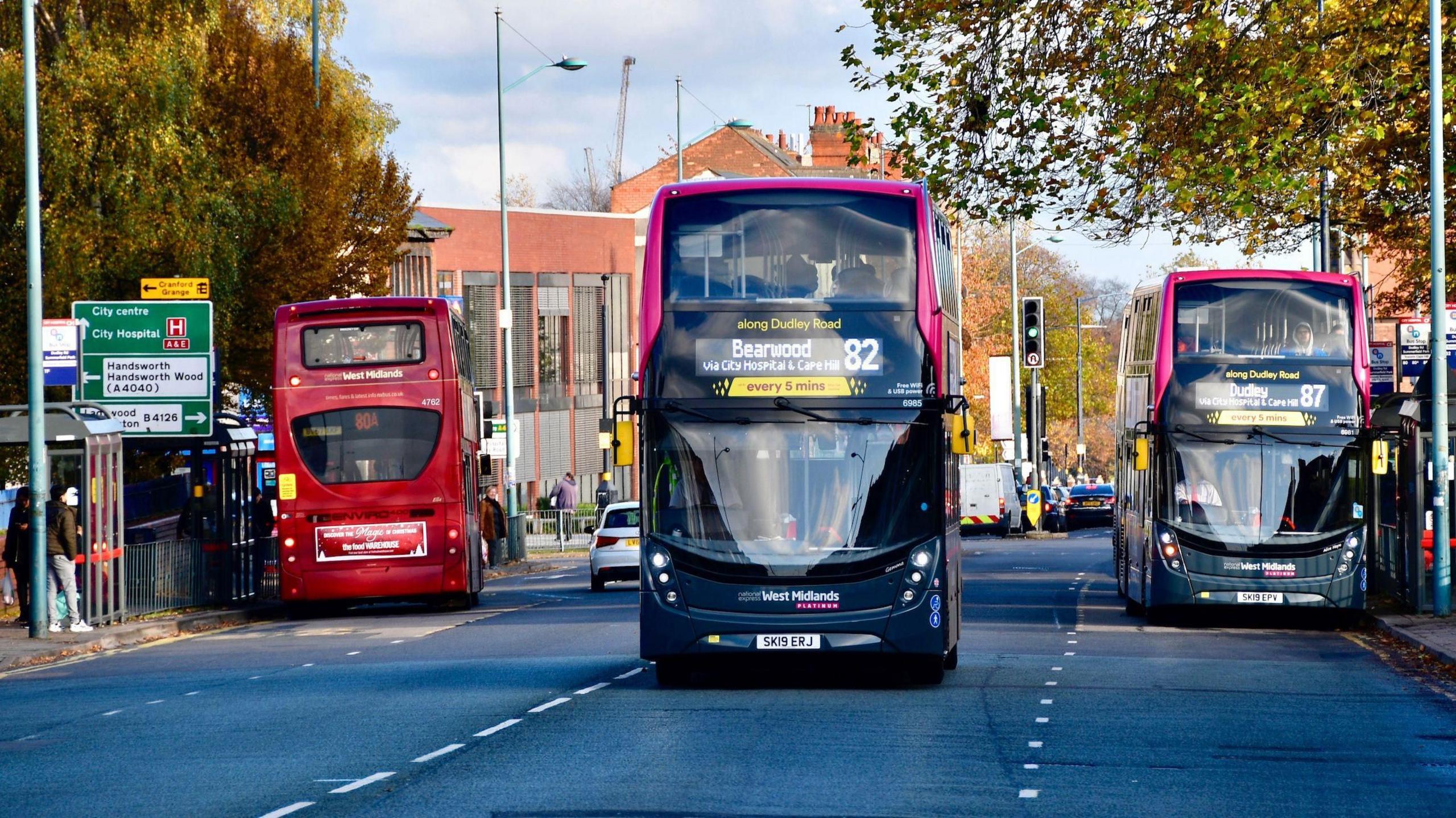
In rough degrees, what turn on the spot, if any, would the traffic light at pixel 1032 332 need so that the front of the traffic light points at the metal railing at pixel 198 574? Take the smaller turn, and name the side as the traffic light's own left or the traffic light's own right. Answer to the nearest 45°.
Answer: approximately 45° to the traffic light's own right

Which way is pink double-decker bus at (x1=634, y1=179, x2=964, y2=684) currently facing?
toward the camera

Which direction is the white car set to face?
away from the camera

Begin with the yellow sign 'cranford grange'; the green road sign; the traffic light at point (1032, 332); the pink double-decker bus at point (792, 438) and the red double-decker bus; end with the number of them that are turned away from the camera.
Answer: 1

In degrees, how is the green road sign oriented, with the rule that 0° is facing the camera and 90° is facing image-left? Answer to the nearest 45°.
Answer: approximately 0°

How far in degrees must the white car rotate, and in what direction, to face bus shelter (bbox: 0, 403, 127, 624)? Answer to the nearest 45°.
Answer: approximately 135° to its left

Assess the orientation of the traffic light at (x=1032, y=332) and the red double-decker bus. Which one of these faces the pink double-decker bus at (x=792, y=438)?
the traffic light

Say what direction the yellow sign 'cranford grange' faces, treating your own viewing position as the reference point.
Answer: facing the viewer

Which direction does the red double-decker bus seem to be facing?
away from the camera

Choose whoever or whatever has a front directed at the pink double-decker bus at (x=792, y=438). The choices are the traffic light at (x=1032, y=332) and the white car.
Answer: the traffic light

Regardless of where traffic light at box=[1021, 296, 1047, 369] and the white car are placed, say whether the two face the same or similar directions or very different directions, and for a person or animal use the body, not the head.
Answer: very different directions

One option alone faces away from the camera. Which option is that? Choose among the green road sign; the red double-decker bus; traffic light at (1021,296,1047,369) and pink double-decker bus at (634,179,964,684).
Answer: the red double-decker bus

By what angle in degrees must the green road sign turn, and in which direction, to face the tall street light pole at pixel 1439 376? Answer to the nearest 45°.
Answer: approximately 45° to its left

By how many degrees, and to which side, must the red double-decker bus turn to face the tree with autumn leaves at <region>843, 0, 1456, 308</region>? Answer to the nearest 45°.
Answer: approximately 135° to its right
